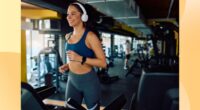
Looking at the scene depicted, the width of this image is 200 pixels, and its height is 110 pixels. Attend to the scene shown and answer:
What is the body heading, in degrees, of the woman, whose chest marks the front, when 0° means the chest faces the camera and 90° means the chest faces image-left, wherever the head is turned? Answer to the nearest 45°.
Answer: approximately 45°
